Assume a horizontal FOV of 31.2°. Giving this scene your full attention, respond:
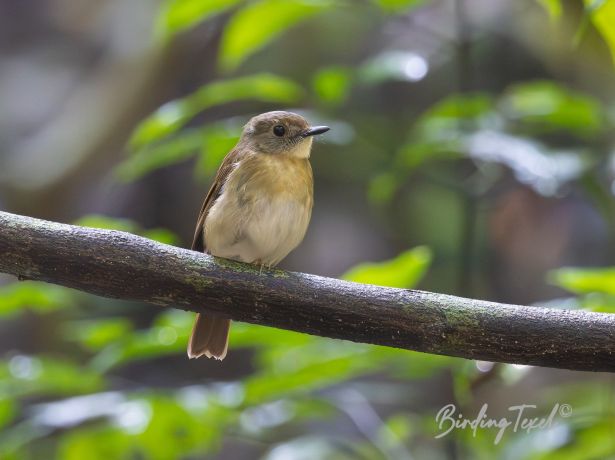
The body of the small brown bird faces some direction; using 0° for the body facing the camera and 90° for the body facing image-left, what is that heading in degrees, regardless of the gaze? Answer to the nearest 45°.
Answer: approximately 315°

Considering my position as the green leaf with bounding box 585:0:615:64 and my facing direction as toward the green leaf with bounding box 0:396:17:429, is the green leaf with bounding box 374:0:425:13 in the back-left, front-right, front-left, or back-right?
front-right
